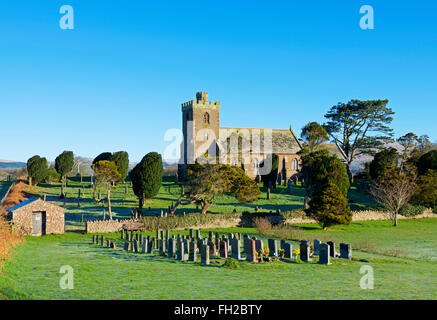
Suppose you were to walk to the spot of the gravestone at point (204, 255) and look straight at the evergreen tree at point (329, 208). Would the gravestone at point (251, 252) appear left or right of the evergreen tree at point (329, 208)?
right

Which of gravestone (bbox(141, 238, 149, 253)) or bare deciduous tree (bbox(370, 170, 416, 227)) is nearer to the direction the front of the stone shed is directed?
the gravestone

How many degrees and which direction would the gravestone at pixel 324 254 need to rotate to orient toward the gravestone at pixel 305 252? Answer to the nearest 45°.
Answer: approximately 135° to its right

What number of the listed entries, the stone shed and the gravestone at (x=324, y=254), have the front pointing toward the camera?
2

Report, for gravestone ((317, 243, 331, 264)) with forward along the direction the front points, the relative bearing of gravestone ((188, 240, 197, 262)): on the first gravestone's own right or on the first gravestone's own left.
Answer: on the first gravestone's own right

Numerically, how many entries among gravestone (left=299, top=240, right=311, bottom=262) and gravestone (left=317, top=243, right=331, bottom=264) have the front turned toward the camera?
2

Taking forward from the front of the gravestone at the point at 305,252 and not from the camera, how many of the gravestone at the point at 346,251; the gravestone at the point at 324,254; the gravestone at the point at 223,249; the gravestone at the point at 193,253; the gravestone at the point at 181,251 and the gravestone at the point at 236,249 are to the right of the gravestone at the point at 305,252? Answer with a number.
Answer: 4

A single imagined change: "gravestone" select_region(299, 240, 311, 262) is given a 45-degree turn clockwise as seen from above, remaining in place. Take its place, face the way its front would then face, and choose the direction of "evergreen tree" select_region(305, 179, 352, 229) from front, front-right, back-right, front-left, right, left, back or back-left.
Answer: back-right

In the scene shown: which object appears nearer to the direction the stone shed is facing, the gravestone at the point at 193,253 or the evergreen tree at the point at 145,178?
the gravestone

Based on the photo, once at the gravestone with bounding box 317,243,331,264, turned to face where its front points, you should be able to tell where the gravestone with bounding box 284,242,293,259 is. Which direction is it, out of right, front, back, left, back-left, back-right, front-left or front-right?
back-right

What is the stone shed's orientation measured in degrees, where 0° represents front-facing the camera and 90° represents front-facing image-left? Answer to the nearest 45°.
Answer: approximately 0°

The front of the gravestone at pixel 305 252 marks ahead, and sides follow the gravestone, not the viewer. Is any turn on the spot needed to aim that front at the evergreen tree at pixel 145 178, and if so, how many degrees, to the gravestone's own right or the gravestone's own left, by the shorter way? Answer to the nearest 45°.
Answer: approximately 135° to the gravestone's own right

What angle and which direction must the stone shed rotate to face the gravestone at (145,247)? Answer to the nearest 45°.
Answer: approximately 45° to its left
